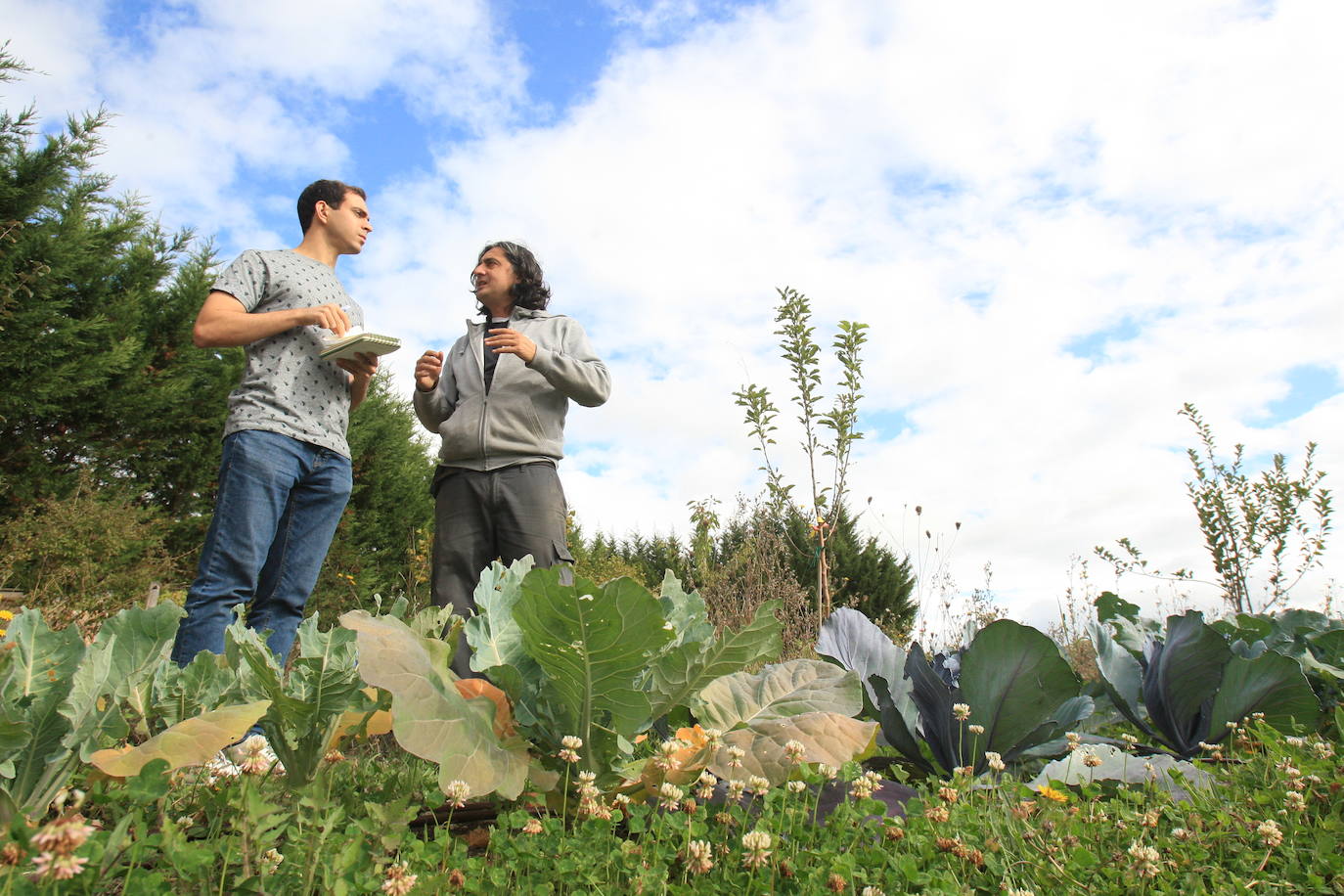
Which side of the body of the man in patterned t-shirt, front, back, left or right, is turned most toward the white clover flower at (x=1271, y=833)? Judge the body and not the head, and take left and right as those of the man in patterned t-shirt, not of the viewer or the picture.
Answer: front

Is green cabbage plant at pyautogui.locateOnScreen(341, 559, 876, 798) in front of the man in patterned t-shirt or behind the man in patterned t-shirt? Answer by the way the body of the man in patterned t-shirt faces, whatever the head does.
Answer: in front

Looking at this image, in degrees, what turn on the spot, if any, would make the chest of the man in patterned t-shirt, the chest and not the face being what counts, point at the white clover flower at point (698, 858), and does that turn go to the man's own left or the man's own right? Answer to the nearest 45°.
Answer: approximately 45° to the man's own right

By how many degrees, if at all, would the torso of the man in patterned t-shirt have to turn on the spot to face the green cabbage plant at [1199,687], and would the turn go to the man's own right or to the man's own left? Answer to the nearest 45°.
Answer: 0° — they already face it

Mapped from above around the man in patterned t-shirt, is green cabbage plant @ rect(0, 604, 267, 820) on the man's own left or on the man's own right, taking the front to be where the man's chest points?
on the man's own right

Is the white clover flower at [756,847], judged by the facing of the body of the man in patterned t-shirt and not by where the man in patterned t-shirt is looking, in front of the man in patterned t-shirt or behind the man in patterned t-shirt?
in front

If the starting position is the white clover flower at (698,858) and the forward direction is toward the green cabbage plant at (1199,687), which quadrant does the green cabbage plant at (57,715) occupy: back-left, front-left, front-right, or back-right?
back-left

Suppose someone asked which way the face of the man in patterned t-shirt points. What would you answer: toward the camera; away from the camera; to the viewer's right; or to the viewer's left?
to the viewer's right

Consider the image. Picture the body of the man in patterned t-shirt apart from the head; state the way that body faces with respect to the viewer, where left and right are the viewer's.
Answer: facing the viewer and to the right of the viewer

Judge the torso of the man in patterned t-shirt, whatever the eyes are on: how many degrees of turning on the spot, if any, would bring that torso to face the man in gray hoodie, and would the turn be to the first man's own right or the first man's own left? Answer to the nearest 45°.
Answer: approximately 45° to the first man's own left

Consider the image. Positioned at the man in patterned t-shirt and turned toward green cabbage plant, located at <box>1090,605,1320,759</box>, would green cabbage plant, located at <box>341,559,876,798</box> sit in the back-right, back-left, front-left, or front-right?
front-right
